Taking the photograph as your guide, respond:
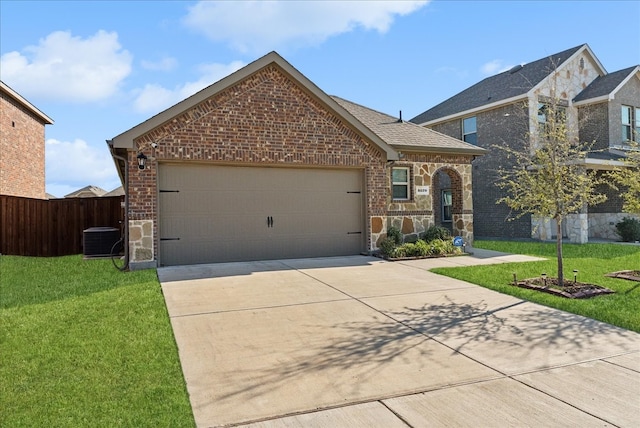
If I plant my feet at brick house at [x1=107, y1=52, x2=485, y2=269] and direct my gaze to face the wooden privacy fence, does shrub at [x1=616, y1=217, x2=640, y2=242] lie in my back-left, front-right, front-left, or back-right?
back-right

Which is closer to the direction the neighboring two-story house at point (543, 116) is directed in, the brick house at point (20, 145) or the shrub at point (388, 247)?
the shrub

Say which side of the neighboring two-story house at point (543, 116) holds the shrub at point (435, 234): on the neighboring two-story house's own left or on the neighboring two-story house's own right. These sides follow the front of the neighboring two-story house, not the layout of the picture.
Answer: on the neighboring two-story house's own right

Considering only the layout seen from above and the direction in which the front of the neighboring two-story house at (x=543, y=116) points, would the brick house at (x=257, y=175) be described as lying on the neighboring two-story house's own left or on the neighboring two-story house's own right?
on the neighboring two-story house's own right

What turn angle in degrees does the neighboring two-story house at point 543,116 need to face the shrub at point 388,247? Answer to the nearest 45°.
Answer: approximately 90° to its right

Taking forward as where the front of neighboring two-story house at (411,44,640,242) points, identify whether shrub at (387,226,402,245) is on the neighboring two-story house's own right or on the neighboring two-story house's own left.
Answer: on the neighboring two-story house's own right

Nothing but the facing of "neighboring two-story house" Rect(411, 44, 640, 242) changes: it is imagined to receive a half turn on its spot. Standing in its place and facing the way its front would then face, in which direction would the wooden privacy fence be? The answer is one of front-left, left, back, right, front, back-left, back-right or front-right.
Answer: left

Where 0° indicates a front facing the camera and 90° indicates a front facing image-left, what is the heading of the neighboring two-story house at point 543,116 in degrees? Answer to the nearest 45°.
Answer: approximately 315°

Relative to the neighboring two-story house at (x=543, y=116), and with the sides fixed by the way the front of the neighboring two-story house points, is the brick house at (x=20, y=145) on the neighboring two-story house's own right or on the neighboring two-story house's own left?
on the neighboring two-story house's own right

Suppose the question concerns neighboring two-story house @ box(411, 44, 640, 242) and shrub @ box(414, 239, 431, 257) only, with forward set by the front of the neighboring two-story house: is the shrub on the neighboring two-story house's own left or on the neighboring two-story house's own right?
on the neighboring two-story house's own right
